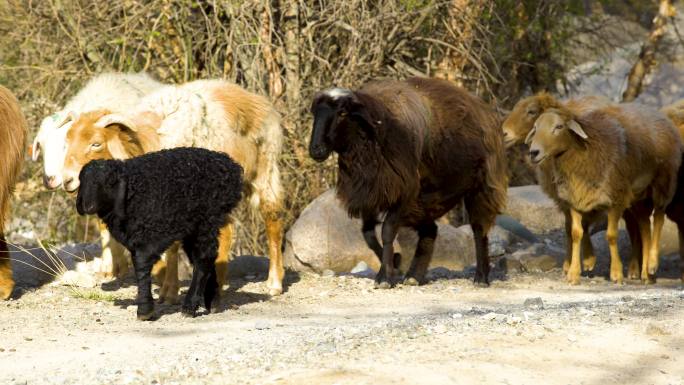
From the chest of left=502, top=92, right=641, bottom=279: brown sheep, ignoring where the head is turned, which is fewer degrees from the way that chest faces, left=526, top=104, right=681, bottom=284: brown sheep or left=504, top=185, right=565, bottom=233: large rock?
the large rock

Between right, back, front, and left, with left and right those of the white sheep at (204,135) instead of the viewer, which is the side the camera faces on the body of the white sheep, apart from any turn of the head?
left

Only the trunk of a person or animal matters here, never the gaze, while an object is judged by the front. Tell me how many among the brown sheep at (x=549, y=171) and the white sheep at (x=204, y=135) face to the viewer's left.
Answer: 2

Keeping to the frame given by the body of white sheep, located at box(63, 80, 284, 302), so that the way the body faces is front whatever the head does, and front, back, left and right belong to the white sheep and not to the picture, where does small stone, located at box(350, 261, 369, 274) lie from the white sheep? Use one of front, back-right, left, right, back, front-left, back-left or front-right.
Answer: back-right

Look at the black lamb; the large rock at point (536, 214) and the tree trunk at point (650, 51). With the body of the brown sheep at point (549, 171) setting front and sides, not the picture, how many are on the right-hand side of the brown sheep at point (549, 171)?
2

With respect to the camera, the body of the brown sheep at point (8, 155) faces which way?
to the viewer's left

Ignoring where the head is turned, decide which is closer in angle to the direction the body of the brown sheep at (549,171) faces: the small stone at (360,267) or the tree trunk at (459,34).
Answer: the small stone

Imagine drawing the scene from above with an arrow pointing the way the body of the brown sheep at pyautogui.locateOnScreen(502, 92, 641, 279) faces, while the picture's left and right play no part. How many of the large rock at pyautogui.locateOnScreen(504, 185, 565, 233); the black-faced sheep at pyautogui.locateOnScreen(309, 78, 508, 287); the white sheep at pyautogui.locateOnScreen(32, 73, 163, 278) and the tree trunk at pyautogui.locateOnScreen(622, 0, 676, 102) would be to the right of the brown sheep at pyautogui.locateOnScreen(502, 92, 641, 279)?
2

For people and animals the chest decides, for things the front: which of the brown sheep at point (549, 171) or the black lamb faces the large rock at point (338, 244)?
the brown sheep

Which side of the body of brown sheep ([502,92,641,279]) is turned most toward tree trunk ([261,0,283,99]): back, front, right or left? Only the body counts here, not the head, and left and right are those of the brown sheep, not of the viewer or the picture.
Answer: front

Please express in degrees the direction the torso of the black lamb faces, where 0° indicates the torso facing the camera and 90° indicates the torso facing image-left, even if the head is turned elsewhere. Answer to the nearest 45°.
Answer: approximately 90°

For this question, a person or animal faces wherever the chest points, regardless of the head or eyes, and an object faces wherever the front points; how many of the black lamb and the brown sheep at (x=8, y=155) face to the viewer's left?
2

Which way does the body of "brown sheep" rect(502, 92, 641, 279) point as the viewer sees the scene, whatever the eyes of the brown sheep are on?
to the viewer's left

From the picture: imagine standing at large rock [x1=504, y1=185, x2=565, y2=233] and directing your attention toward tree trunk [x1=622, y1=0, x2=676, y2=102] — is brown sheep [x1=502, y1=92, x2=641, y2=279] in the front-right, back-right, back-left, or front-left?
back-right

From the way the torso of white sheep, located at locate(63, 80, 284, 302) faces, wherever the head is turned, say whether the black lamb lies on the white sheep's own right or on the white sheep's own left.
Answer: on the white sheep's own left
